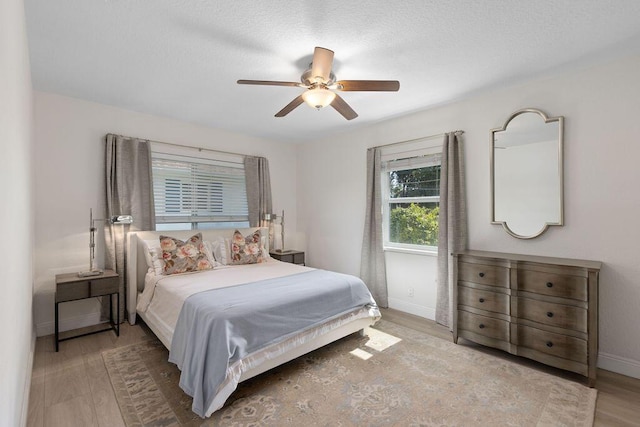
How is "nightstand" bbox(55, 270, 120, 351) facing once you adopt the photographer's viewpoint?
facing the viewer and to the right of the viewer

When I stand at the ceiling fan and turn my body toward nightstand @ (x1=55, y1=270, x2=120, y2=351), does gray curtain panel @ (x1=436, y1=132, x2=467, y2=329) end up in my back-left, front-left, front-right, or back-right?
back-right

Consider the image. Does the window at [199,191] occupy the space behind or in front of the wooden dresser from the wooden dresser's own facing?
in front

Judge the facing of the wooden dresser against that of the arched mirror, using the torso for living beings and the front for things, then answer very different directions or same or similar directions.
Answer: same or similar directions

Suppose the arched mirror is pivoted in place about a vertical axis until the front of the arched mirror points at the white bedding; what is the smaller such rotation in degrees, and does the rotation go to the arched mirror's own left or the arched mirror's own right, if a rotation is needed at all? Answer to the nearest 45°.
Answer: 0° — it already faces it

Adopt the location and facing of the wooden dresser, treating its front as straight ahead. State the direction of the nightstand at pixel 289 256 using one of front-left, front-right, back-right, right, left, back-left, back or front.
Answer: front-right

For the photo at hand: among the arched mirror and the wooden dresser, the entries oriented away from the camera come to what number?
0

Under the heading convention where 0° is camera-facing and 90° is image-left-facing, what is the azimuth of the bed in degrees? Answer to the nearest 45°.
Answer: approximately 315°

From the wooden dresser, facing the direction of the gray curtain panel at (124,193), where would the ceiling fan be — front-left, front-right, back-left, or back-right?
front-left

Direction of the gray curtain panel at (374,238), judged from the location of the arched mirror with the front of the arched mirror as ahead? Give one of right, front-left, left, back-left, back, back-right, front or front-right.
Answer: front-right

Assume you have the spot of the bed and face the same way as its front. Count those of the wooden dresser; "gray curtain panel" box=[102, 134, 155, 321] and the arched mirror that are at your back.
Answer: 1

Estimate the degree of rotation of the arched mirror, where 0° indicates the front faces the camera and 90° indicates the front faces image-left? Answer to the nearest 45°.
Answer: approximately 45°

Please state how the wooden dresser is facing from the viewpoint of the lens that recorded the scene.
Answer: facing the viewer and to the left of the viewer
